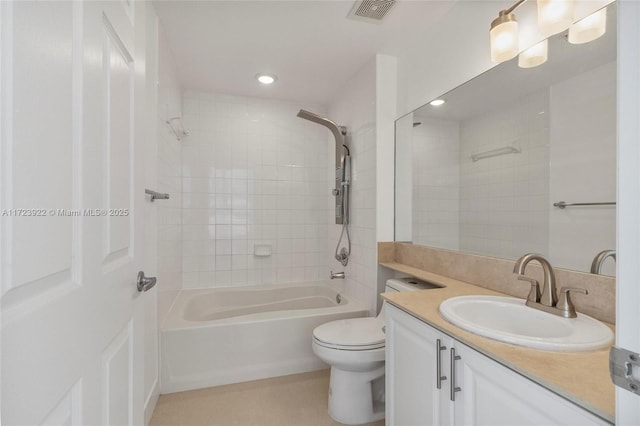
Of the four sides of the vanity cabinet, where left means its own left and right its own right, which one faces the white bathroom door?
front

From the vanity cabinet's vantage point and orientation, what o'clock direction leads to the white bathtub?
The white bathtub is roughly at 2 o'clock from the vanity cabinet.

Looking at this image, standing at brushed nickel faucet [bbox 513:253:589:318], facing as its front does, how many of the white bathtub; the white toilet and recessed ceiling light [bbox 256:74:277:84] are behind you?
0

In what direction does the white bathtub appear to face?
toward the camera

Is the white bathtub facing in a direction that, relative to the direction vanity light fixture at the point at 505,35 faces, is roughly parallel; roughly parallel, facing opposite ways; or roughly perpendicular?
roughly perpendicular

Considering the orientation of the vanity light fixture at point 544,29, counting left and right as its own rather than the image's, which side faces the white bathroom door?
front

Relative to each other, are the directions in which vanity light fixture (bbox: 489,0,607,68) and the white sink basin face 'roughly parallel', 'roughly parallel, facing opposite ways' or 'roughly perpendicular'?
roughly parallel

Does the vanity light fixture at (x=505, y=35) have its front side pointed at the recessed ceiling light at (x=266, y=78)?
no

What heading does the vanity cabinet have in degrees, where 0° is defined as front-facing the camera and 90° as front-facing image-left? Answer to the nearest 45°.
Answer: approximately 45°

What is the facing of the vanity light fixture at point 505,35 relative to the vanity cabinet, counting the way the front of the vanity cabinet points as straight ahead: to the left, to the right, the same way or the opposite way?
the same way

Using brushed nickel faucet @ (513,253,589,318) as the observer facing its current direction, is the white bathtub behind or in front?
in front

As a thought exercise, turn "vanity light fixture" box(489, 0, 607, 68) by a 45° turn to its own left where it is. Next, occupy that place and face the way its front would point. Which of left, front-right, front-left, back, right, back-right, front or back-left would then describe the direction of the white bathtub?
right

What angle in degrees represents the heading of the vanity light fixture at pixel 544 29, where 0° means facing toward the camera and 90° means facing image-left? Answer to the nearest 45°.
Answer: approximately 45°

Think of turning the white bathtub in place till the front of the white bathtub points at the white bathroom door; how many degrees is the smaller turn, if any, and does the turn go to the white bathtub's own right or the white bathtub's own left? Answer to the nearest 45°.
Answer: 0° — it already faces it

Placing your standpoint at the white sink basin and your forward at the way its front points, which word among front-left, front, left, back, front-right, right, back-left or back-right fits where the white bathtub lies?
front-right
